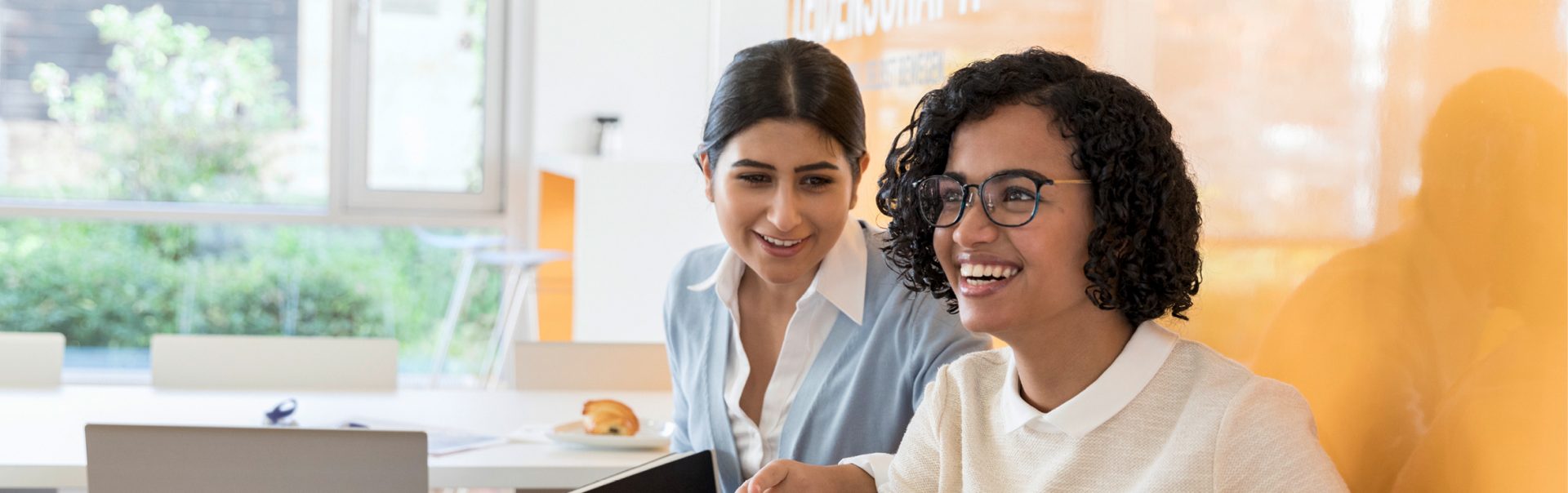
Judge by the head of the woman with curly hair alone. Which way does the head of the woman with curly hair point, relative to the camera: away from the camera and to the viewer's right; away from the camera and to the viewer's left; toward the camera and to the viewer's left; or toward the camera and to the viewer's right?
toward the camera and to the viewer's left

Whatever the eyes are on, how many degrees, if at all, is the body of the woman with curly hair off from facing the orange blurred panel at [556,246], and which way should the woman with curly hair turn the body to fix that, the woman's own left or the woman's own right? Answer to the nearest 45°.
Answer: approximately 90° to the woman's own right

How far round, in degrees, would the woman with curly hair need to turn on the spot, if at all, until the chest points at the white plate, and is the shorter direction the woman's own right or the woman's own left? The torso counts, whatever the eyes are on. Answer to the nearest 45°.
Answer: approximately 90° to the woman's own right

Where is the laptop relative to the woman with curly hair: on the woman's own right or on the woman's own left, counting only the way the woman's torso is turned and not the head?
on the woman's own right

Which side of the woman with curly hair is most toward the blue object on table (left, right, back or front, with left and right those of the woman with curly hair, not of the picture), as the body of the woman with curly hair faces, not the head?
right

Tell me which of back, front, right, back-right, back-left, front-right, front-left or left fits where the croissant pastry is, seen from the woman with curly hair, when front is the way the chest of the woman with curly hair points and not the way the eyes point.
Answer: right

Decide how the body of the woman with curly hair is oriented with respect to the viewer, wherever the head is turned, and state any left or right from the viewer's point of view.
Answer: facing the viewer and to the left of the viewer

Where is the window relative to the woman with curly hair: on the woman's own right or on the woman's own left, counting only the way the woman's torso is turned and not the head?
on the woman's own right

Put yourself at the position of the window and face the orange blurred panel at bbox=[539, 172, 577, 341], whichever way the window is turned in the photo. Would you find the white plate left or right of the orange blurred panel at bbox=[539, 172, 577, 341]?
right

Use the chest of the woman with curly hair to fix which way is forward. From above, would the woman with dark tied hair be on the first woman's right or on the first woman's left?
on the first woman's right

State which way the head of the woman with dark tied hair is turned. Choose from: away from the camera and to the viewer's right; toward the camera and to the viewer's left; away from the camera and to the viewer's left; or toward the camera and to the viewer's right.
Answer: toward the camera and to the viewer's right
